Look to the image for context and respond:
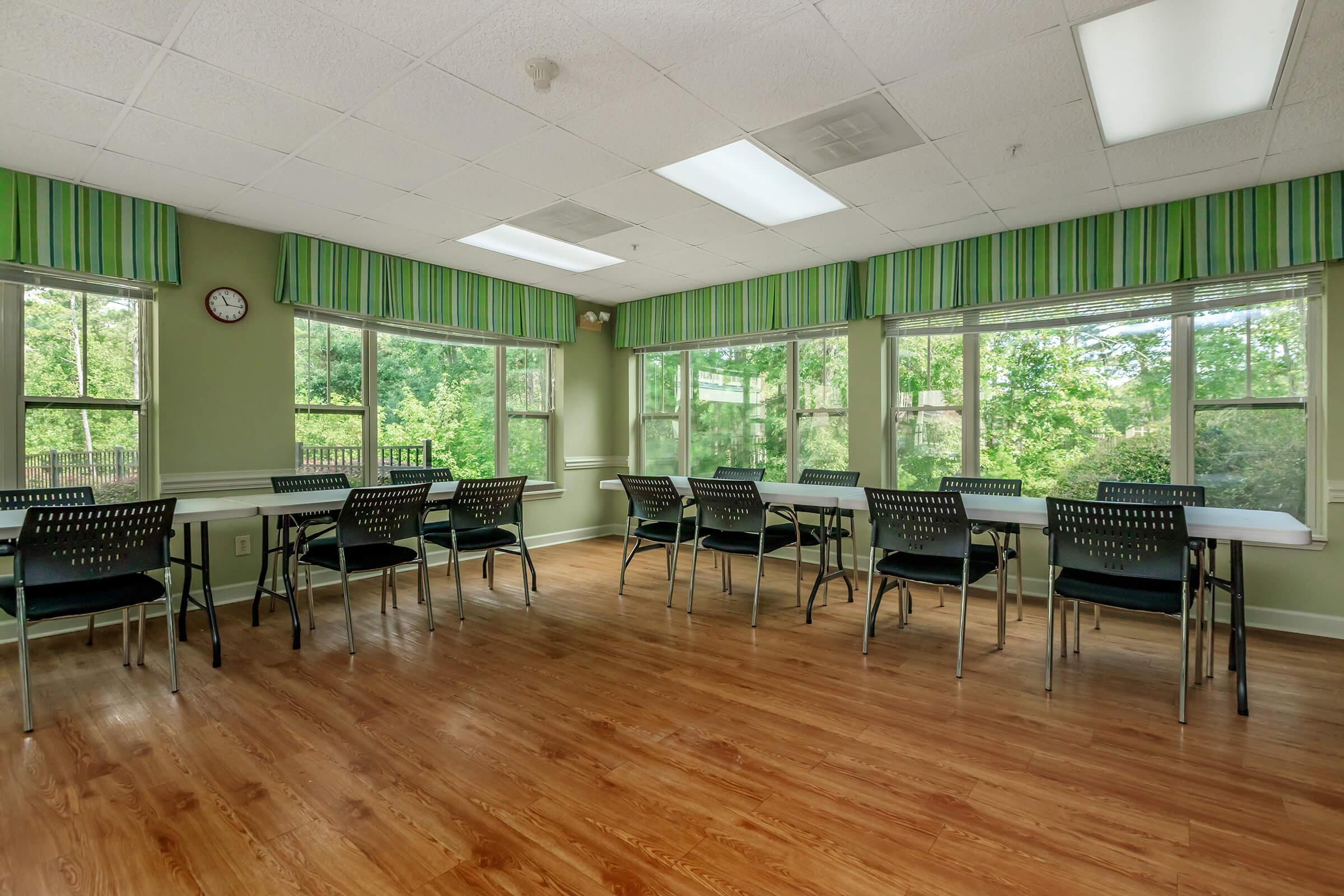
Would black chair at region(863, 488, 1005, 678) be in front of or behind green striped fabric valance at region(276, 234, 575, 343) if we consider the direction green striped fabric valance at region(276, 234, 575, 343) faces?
in front

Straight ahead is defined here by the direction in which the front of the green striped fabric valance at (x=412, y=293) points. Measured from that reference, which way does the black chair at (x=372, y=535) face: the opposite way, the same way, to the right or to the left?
the opposite way

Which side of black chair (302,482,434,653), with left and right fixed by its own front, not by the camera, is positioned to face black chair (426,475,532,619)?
right

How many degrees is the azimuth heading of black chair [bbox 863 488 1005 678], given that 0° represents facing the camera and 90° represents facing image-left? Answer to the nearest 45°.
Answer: approximately 225°

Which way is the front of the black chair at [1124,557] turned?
away from the camera

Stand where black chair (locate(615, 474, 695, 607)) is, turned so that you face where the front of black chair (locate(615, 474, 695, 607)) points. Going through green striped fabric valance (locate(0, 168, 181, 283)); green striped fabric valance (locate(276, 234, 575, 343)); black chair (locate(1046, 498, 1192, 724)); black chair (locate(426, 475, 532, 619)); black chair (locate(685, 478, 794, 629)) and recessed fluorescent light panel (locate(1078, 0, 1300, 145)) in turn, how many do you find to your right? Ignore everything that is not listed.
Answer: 3

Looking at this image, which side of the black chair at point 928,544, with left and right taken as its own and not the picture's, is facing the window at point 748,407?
left

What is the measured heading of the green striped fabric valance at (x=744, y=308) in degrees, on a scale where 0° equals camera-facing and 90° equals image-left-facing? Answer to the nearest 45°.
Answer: approximately 45°

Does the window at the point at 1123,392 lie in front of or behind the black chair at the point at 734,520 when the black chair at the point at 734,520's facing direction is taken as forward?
in front

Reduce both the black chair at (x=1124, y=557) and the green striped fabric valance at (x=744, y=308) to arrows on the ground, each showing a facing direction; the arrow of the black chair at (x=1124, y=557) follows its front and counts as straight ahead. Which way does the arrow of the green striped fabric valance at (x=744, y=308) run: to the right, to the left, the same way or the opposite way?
the opposite way

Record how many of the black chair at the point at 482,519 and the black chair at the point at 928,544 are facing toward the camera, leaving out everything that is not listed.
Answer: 0

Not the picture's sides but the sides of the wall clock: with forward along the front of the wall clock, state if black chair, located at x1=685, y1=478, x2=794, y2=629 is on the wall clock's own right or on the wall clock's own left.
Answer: on the wall clock's own left

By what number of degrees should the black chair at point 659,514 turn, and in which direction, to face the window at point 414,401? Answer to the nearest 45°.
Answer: approximately 90° to its left

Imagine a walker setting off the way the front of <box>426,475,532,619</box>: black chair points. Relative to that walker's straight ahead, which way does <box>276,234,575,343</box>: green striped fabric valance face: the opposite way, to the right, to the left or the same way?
the opposite way
